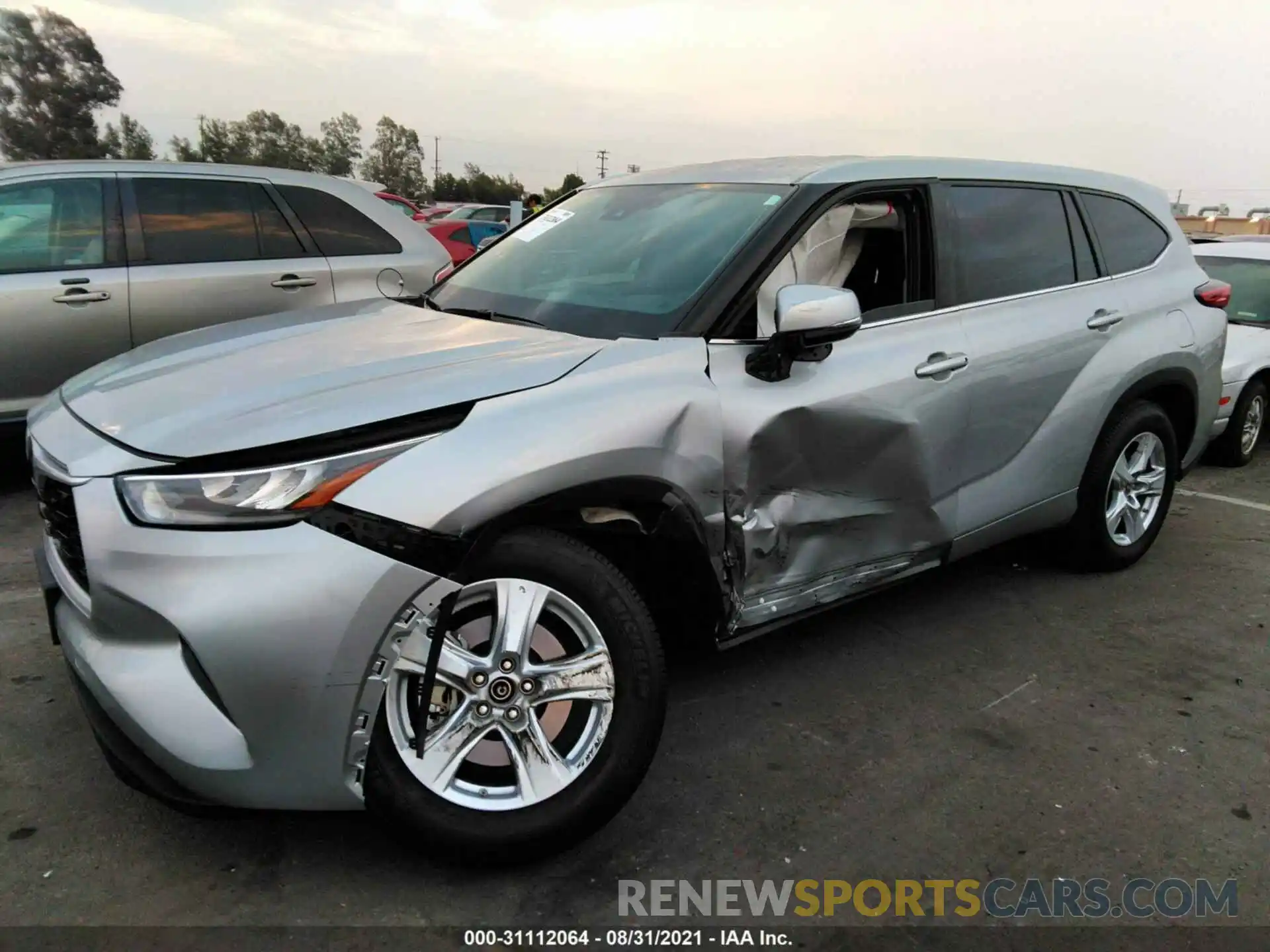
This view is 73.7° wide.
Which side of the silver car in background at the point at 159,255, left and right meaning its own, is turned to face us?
left

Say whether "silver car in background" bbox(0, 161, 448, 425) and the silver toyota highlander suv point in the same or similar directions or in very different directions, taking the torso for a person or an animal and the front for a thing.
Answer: same or similar directions

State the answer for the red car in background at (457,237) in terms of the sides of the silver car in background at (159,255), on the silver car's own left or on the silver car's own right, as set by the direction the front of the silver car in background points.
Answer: on the silver car's own right

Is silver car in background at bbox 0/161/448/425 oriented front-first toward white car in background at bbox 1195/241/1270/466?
no

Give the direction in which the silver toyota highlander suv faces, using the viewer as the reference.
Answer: facing the viewer and to the left of the viewer

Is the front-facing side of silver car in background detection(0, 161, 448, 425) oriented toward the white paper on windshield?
no

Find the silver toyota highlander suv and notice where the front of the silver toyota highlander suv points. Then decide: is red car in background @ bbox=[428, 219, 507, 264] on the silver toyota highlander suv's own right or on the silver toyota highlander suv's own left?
on the silver toyota highlander suv's own right

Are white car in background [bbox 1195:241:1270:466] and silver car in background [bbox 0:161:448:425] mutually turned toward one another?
no

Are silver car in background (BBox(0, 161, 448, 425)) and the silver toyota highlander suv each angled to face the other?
no
